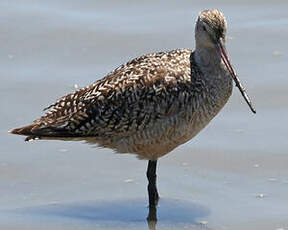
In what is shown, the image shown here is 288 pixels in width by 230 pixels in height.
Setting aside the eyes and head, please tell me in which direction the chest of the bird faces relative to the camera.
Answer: to the viewer's right
